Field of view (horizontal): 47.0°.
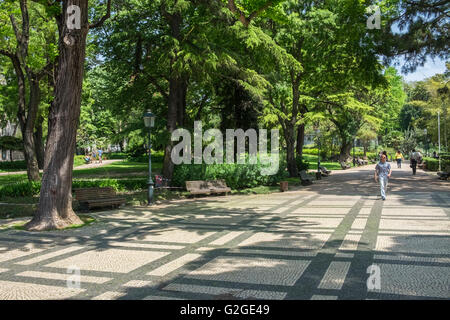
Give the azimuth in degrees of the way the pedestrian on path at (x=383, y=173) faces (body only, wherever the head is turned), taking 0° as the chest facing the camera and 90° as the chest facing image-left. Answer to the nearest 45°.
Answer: approximately 0°

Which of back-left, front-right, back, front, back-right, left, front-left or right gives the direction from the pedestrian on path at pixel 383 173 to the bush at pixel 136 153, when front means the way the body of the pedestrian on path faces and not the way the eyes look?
back-right

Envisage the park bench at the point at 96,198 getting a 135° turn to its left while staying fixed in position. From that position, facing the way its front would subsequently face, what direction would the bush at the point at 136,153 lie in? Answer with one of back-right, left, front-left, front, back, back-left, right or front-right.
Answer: front

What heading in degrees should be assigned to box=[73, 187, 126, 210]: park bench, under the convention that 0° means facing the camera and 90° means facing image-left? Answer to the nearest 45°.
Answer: approximately 315°

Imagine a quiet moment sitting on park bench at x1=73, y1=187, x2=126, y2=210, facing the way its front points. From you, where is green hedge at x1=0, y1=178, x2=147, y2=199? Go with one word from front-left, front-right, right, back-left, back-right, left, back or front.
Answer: back

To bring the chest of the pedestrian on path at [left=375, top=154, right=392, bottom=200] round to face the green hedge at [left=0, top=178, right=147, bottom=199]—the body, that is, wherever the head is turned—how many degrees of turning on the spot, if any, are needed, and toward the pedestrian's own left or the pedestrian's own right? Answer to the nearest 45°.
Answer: approximately 90° to the pedestrian's own right

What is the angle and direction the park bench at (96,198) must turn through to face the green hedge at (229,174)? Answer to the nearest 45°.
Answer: approximately 90° to its left

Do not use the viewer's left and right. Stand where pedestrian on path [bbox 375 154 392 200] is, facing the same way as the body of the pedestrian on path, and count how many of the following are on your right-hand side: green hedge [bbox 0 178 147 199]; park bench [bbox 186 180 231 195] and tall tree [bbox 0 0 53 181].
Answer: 3

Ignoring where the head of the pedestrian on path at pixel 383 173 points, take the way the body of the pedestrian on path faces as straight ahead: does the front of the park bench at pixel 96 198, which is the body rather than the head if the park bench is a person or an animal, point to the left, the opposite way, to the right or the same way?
to the left

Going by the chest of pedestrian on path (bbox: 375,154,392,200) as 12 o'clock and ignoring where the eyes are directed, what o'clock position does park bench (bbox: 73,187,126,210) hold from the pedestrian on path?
The park bench is roughly at 2 o'clock from the pedestrian on path.
